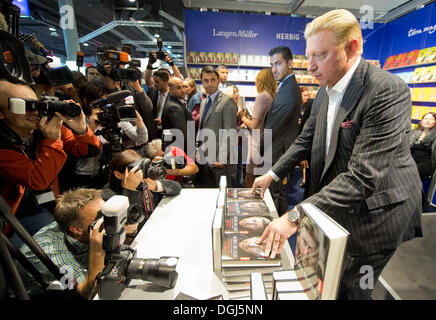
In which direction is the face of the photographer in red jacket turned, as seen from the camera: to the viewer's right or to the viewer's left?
to the viewer's right

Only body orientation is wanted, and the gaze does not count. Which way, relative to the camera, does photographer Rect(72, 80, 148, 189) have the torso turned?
to the viewer's right

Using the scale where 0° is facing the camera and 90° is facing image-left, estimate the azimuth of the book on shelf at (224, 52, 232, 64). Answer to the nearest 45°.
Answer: approximately 0°

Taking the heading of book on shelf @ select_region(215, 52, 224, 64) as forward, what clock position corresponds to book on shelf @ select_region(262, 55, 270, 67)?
book on shelf @ select_region(262, 55, 270, 67) is roughly at 9 o'clock from book on shelf @ select_region(215, 52, 224, 64).

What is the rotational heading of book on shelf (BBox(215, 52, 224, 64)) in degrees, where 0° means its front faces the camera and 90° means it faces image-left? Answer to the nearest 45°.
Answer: approximately 0°

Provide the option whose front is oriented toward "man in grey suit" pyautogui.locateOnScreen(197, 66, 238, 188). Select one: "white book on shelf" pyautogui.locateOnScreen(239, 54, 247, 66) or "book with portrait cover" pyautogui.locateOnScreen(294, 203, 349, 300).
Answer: the white book on shelf
